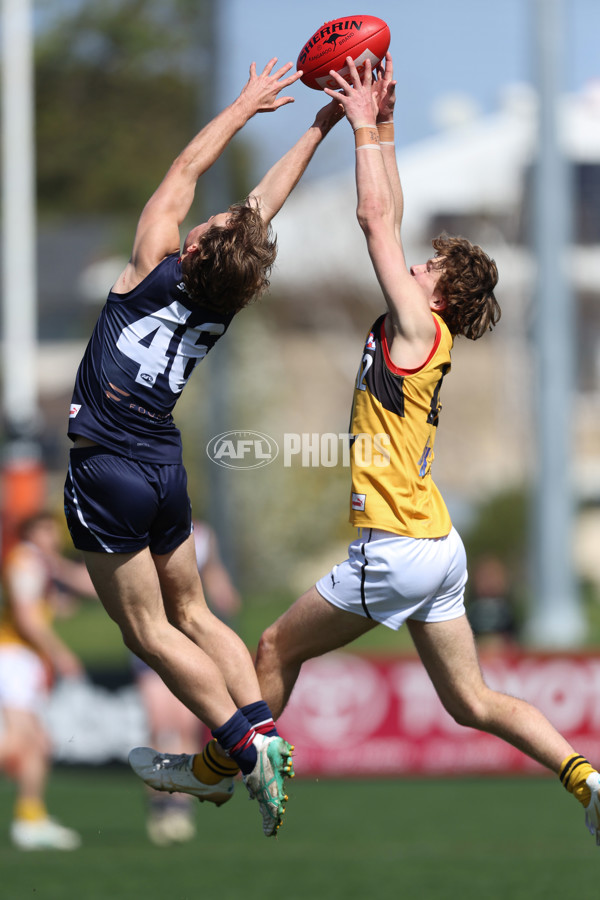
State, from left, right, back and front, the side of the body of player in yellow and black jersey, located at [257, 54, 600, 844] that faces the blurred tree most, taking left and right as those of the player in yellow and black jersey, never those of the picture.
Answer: right

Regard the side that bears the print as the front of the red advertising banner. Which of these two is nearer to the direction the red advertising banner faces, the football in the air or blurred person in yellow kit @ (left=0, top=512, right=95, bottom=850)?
the football in the air

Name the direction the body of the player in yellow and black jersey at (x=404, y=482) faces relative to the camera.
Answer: to the viewer's left

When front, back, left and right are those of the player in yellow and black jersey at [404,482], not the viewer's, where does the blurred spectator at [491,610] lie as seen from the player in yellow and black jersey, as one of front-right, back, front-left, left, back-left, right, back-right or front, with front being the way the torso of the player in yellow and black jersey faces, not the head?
right

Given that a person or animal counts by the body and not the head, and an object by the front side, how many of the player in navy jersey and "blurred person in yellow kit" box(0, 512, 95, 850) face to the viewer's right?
1

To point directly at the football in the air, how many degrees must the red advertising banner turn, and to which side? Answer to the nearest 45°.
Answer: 0° — it already faces it

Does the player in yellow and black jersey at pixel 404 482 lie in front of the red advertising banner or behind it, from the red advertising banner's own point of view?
in front

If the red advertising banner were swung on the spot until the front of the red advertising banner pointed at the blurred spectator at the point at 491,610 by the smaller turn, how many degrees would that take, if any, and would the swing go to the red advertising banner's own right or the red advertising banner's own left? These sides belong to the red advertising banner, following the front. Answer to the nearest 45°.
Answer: approximately 135° to the red advertising banner's own left

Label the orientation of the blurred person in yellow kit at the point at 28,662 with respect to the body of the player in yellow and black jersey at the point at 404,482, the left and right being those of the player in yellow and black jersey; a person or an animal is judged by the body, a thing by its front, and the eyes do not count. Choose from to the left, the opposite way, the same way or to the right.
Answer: the opposite way

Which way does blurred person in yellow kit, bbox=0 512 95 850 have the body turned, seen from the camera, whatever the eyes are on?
to the viewer's right
